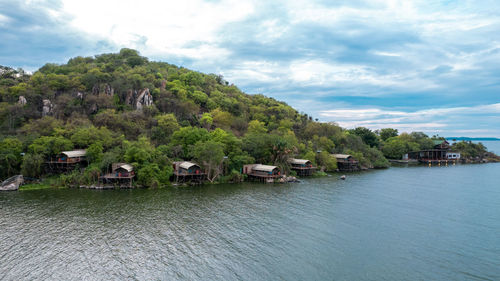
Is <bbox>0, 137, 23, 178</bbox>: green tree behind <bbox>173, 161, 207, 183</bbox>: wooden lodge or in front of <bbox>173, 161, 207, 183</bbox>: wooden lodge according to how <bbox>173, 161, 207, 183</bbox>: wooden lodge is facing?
behind

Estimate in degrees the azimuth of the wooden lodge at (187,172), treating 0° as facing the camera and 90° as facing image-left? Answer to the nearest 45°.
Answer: approximately 315°

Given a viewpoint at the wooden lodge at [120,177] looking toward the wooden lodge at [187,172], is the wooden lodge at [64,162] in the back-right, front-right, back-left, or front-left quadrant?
back-left

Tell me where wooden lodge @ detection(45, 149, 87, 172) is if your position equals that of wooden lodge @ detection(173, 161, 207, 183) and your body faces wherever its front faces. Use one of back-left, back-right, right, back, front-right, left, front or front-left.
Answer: back-right

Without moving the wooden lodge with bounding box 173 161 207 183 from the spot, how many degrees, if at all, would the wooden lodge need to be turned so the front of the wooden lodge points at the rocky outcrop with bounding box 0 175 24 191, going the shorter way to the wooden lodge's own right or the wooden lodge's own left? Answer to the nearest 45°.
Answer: approximately 135° to the wooden lodge's own right

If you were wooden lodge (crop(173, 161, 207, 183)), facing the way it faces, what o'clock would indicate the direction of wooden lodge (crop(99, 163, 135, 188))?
wooden lodge (crop(99, 163, 135, 188)) is roughly at 4 o'clock from wooden lodge (crop(173, 161, 207, 183)).
